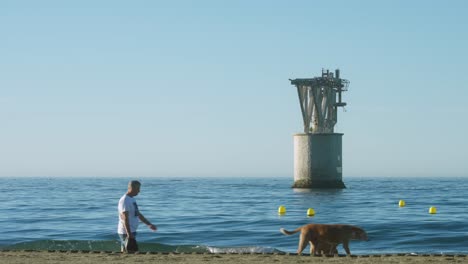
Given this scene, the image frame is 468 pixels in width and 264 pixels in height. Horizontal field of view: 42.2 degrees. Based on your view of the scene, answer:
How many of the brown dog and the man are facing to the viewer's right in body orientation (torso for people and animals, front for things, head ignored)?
2

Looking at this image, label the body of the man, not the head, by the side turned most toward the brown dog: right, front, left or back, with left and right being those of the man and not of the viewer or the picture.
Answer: front

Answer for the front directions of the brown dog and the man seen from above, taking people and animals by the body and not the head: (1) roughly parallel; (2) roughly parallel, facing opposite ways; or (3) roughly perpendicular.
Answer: roughly parallel

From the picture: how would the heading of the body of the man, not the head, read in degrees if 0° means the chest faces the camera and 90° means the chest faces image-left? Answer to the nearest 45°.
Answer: approximately 270°

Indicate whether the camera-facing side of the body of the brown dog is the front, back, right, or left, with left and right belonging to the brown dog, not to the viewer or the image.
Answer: right

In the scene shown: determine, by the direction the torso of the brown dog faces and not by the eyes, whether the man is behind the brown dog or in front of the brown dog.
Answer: behind
